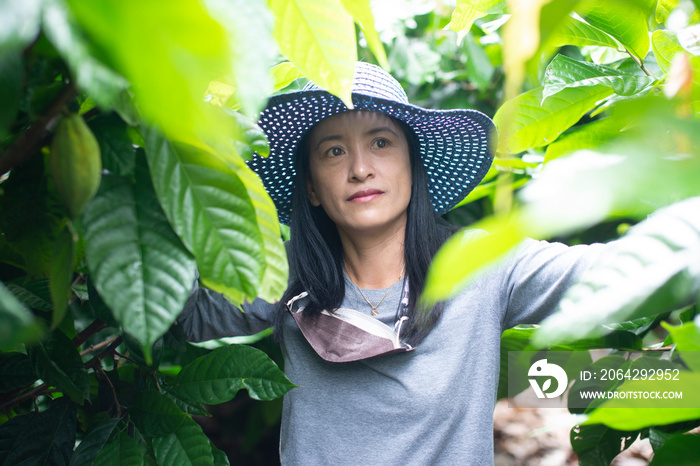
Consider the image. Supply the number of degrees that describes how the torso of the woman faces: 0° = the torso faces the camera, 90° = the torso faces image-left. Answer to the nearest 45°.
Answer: approximately 0°

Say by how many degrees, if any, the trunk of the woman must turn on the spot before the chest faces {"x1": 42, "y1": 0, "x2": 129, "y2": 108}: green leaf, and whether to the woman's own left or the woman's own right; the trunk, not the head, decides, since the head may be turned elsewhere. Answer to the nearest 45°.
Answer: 0° — they already face it

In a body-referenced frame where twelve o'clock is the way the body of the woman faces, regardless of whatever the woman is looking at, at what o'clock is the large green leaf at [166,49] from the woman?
The large green leaf is roughly at 12 o'clock from the woman.
